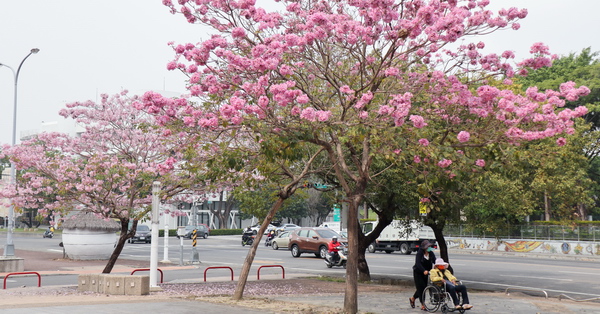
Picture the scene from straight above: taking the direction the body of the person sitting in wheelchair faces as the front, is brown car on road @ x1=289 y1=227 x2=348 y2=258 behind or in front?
behind

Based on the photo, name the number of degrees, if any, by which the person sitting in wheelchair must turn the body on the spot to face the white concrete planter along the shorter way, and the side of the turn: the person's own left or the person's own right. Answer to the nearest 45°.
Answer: approximately 180°

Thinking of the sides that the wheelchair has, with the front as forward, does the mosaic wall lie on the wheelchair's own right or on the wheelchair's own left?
on the wheelchair's own left

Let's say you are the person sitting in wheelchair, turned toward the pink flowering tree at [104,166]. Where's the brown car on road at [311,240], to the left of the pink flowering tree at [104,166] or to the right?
right

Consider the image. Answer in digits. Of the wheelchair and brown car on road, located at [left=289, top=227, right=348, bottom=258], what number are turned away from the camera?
0

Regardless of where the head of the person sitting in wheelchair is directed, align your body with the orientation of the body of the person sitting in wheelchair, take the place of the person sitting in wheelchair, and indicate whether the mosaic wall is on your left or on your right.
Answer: on your left

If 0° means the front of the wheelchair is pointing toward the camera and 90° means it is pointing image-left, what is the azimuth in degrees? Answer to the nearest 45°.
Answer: approximately 315°

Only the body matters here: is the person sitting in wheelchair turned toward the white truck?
no

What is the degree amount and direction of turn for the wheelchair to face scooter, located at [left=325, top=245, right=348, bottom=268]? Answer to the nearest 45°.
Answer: approximately 135° to its left

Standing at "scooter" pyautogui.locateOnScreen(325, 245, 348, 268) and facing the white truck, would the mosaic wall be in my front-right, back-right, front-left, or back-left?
front-right

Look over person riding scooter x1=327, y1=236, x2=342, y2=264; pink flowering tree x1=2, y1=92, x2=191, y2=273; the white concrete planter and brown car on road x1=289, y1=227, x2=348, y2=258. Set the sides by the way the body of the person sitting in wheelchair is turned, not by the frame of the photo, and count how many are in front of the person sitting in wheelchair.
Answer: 0

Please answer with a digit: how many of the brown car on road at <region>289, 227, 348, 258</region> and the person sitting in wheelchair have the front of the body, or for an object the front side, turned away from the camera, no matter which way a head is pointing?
0
